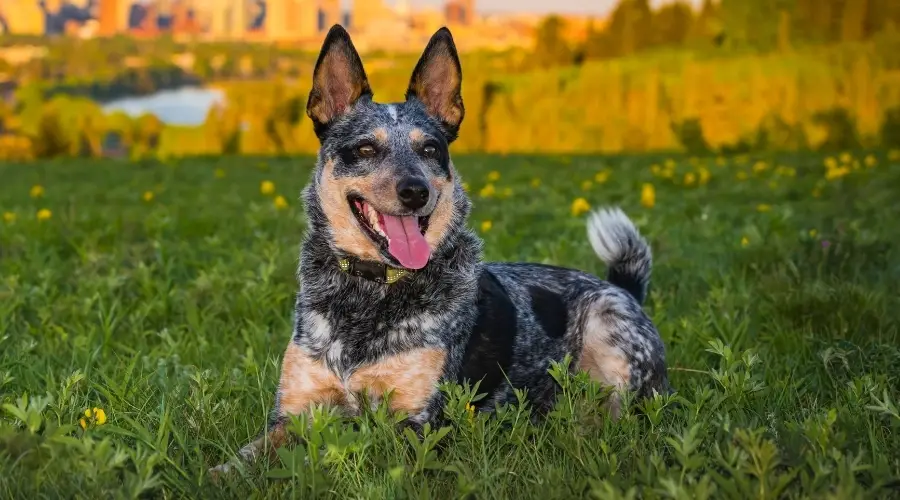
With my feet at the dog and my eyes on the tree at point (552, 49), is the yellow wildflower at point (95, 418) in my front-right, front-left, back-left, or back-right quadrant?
back-left

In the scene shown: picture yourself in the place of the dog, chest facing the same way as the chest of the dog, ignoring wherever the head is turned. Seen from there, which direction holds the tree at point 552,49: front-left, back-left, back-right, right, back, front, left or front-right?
back-right

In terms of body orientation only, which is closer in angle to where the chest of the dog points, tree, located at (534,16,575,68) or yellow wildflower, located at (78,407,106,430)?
the yellow wildflower

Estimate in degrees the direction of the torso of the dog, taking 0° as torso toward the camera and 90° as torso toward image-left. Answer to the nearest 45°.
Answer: approximately 45°
